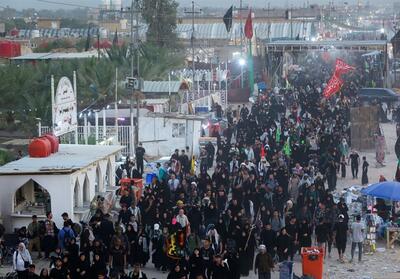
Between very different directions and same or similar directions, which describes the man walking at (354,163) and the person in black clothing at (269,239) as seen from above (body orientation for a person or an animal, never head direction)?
same or similar directions

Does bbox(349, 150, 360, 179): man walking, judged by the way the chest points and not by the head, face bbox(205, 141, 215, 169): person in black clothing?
no

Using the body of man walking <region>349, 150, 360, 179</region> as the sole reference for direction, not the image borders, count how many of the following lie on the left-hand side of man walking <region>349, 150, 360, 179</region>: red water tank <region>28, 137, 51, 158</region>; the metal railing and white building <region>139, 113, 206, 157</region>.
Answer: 0

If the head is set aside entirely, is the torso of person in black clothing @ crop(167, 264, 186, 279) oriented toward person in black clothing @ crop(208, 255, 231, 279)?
no

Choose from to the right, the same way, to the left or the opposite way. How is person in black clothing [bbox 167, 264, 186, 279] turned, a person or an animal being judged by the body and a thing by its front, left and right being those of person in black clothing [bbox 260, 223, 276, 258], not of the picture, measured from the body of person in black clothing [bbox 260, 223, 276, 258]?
the same way

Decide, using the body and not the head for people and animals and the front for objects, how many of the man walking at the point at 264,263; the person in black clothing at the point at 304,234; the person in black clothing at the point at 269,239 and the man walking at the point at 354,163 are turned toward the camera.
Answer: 4

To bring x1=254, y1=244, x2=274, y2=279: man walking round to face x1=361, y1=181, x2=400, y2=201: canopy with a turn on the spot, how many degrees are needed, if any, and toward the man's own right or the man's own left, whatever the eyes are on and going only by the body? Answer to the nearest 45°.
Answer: approximately 135° to the man's own left

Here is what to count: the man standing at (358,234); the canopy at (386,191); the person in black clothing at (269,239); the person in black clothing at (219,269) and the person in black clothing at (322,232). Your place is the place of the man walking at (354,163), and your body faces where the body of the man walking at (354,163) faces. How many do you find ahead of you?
5

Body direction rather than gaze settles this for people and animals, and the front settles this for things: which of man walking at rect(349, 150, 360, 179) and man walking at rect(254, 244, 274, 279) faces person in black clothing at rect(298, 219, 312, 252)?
man walking at rect(349, 150, 360, 179)

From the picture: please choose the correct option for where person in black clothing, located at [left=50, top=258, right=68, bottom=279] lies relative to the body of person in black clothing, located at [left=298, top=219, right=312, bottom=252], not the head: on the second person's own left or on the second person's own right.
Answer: on the second person's own right

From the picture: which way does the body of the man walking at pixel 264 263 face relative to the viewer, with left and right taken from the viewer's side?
facing the viewer

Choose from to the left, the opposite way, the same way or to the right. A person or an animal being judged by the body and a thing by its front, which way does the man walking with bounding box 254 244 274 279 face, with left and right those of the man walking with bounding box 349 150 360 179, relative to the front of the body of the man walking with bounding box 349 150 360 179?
the same way

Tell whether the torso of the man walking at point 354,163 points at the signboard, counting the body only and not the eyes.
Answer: no

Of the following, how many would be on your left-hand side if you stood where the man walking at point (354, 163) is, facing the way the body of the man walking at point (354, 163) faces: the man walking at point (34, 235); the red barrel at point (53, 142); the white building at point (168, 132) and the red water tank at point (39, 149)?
0

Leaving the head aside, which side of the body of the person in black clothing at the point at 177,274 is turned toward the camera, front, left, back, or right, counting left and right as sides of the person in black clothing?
front

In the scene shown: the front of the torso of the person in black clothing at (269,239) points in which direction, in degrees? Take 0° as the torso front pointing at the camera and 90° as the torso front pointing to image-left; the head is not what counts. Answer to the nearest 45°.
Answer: approximately 0°

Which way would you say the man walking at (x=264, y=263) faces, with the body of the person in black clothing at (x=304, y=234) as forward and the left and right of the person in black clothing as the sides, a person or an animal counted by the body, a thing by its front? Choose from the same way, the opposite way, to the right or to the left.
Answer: the same way

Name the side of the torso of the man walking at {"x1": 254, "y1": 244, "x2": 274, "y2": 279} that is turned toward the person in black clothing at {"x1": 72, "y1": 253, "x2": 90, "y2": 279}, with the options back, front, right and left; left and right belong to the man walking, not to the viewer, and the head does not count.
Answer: right
